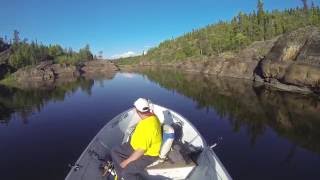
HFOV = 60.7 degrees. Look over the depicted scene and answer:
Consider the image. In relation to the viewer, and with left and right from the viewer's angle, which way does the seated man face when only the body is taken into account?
facing to the left of the viewer

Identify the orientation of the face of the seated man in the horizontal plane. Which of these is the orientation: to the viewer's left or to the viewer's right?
to the viewer's left
